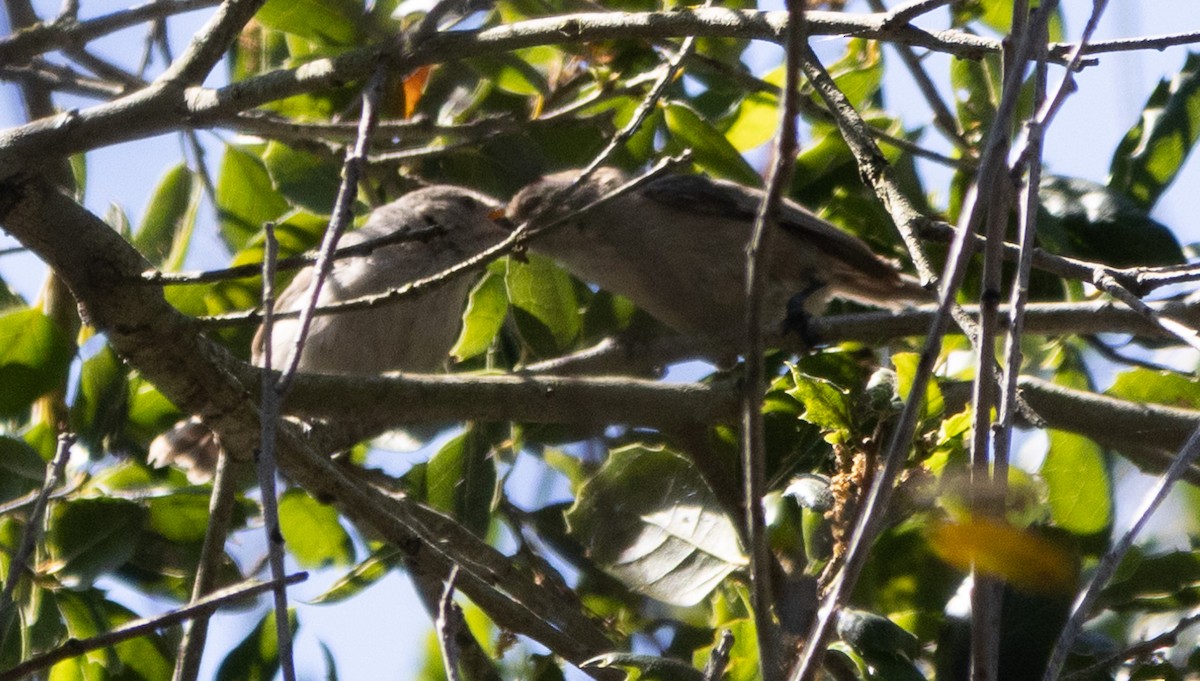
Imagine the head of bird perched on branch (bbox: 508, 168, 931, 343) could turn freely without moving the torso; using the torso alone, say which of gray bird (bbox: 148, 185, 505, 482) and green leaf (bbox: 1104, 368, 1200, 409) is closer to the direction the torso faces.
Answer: the gray bird

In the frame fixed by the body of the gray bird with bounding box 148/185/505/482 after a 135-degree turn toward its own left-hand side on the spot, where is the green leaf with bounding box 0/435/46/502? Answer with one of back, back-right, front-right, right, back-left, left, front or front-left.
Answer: left

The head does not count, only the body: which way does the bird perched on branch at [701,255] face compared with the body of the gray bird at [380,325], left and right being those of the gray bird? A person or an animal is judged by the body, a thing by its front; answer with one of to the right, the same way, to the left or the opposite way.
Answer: the opposite way

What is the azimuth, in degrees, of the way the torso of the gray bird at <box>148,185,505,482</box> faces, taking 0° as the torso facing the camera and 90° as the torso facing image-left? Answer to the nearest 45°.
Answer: approximately 270°

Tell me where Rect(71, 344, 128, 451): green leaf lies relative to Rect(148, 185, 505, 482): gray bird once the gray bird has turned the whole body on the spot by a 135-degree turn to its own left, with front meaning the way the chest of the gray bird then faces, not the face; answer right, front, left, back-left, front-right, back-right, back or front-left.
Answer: left

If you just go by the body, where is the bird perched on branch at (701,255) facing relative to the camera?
to the viewer's left

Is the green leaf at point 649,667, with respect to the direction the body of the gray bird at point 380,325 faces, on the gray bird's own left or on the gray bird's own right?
on the gray bird's own right
